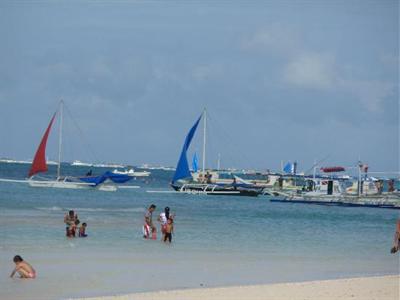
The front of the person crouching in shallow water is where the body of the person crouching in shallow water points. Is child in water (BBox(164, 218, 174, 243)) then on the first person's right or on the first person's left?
on the first person's right
